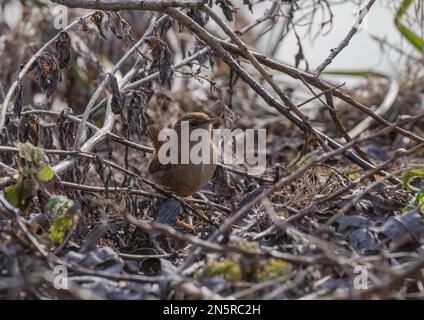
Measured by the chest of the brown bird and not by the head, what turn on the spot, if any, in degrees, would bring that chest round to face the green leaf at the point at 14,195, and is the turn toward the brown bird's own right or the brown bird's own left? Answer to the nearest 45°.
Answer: approximately 135° to the brown bird's own right

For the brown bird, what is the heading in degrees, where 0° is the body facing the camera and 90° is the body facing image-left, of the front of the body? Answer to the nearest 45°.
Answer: approximately 270°

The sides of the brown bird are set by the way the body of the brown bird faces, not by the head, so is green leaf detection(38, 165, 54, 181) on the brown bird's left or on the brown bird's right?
on the brown bird's right
